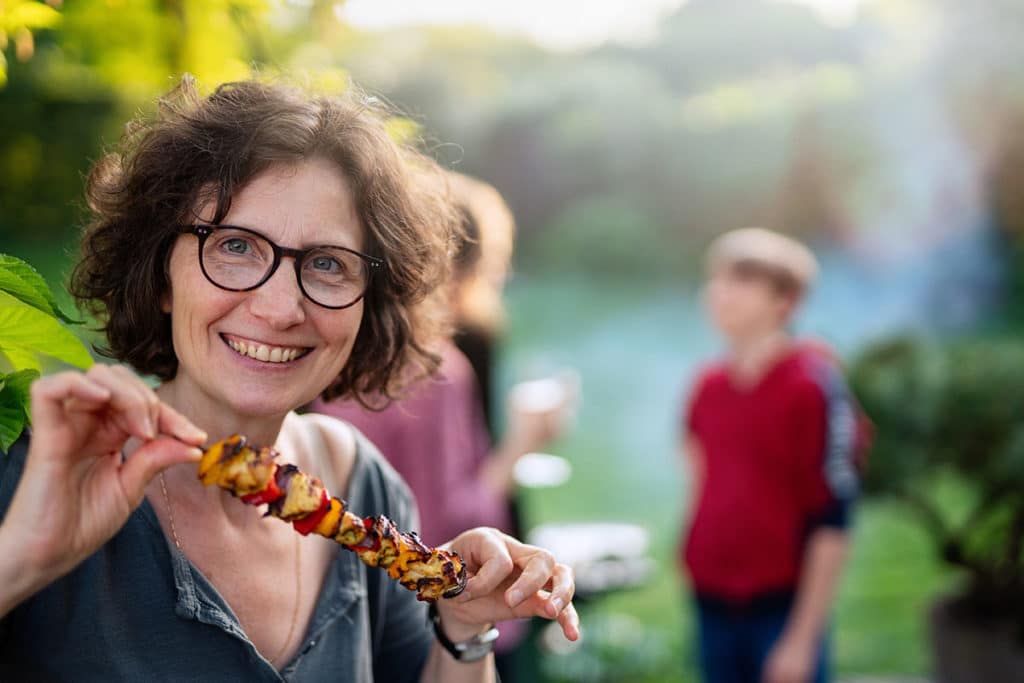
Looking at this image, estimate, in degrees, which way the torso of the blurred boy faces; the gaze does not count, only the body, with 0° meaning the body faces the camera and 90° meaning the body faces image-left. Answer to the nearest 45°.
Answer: approximately 45°

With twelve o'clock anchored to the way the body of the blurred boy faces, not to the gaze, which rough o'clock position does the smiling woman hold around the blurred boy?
The smiling woman is roughly at 11 o'clock from the blurred boy.

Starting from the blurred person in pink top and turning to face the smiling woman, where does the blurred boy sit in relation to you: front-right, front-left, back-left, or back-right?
back-left

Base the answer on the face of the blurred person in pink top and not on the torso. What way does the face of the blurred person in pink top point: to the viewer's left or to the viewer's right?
to the viewer's right

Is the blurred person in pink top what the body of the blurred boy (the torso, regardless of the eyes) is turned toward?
yes
